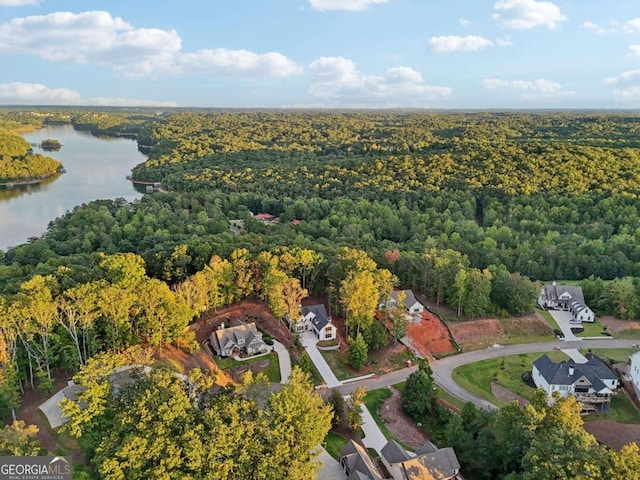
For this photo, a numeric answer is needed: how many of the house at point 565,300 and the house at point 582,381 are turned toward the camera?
1

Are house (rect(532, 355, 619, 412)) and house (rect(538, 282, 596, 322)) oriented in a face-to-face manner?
yes

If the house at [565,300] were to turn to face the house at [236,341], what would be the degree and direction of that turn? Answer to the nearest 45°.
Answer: approximately 45° to its right

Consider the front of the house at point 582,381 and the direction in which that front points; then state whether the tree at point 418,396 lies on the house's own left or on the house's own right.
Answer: on the house's own left

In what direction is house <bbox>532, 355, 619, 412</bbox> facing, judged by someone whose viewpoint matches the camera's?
facing away from the viewer

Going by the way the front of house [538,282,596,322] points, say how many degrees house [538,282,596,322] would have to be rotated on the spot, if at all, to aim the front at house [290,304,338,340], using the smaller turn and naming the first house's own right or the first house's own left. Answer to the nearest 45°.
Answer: approximately 45° to the first house's own right

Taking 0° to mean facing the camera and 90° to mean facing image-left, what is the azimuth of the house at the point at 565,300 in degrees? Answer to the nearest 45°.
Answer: approximately 0°

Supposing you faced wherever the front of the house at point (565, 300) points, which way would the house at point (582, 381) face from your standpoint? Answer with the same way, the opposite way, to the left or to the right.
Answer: the opposite way

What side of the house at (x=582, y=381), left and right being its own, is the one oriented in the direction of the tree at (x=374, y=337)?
left

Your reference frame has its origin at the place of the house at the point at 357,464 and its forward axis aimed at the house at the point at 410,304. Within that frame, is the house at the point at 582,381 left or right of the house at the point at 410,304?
right

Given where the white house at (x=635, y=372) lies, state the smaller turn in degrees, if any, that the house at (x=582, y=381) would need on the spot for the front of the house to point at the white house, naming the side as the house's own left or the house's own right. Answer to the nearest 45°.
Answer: approximately 45° to the house's own right
